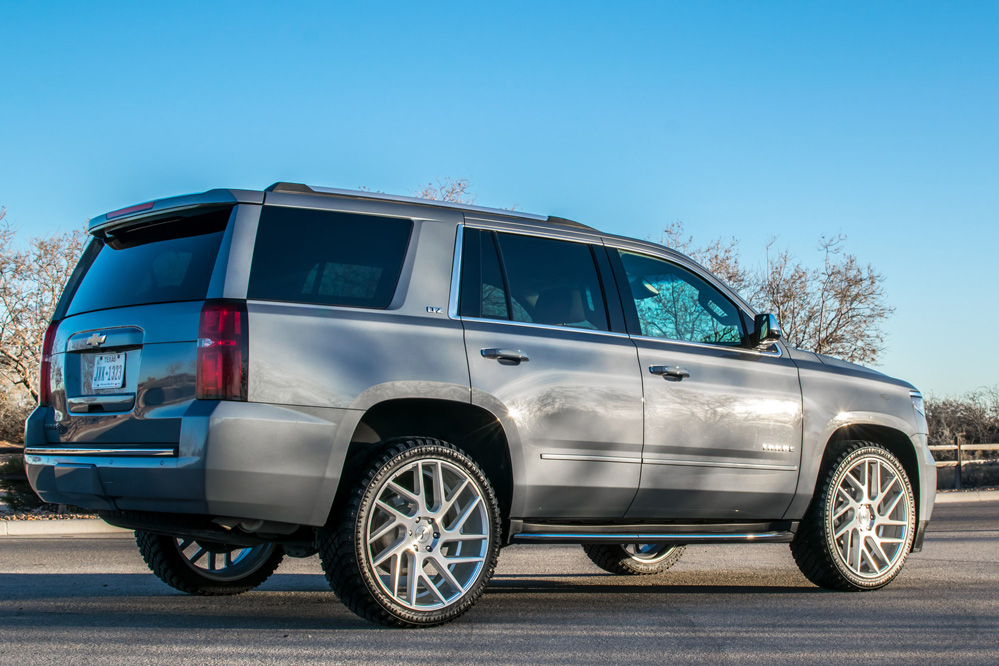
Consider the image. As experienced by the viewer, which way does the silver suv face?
facing away from the viewer and to the right of the viewer
